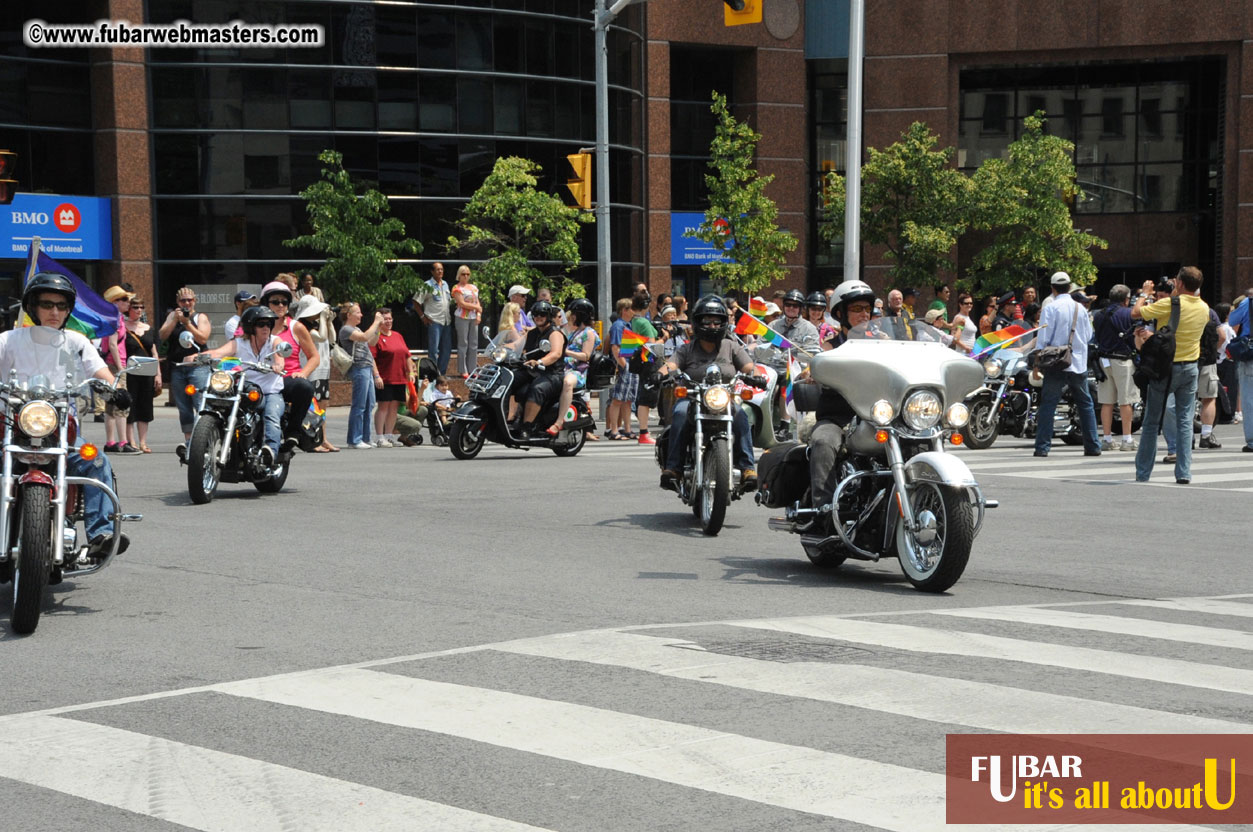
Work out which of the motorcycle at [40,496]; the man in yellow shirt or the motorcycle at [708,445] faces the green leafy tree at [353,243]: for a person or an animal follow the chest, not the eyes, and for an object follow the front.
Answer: the man in yellow shirt

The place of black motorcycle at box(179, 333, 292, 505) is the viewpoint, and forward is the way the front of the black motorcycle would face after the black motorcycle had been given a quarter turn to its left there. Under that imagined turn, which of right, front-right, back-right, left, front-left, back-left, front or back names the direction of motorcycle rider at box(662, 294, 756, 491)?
front

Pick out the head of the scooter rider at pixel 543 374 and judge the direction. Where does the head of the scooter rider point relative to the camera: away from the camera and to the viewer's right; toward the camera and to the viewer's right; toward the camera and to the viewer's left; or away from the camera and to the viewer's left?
toward the camera and to the viewer's left

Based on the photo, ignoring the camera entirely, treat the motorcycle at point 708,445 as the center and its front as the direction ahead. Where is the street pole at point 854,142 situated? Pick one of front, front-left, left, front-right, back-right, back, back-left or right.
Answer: back

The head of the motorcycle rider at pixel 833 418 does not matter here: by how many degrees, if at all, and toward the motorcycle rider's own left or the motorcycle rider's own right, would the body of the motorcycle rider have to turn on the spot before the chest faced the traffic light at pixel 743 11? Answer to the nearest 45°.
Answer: approximately 135° to the motorcycle rider's own left

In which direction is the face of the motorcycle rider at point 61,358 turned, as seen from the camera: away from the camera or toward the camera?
toward the camera

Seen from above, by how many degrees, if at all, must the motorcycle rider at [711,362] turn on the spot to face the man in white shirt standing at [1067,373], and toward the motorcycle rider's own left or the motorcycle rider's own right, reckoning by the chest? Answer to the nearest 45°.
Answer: approximately 135° to the motorcycle rider's own left

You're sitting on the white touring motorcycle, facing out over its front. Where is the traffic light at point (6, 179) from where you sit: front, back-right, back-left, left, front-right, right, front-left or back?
back

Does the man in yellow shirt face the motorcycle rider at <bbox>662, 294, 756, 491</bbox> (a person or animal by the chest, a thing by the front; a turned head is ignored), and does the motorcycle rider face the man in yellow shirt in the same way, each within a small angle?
no

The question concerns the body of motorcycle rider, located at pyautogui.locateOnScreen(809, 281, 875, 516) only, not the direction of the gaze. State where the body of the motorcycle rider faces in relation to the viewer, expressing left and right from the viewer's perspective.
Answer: facing the viewer and to the right of the viewer

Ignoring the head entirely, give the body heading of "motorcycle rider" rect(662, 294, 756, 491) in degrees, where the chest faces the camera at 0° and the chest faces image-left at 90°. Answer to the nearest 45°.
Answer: approximately 0°

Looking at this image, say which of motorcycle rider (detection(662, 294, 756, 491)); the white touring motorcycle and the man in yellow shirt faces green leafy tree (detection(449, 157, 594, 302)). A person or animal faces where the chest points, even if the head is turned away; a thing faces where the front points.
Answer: the man in yellow shirt

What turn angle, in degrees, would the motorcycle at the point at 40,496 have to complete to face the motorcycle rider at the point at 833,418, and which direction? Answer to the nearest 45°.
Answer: approximately 90° to its left

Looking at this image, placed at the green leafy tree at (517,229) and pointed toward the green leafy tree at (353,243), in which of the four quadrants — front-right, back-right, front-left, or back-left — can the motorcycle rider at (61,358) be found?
front-left

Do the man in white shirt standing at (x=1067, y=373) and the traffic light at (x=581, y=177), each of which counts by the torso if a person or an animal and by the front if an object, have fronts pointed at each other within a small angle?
no

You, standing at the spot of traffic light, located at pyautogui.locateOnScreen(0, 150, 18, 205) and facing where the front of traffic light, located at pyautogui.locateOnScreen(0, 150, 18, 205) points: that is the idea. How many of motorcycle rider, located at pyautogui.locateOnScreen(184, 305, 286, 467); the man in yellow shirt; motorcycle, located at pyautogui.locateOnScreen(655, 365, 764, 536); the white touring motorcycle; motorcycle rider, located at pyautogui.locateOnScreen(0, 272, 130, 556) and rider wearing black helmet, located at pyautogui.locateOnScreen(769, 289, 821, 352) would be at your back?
0

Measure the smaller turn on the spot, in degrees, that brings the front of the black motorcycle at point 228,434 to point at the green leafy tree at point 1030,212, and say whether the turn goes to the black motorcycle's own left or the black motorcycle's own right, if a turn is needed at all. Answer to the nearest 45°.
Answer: approximately 180°

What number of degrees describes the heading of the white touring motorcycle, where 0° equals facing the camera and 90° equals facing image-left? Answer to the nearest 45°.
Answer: approximately 315°

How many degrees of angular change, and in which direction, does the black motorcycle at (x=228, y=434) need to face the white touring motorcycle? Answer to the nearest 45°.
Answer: approximately 90° to its left

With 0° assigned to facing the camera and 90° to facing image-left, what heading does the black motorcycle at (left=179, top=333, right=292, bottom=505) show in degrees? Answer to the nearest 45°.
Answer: approximately 45°
